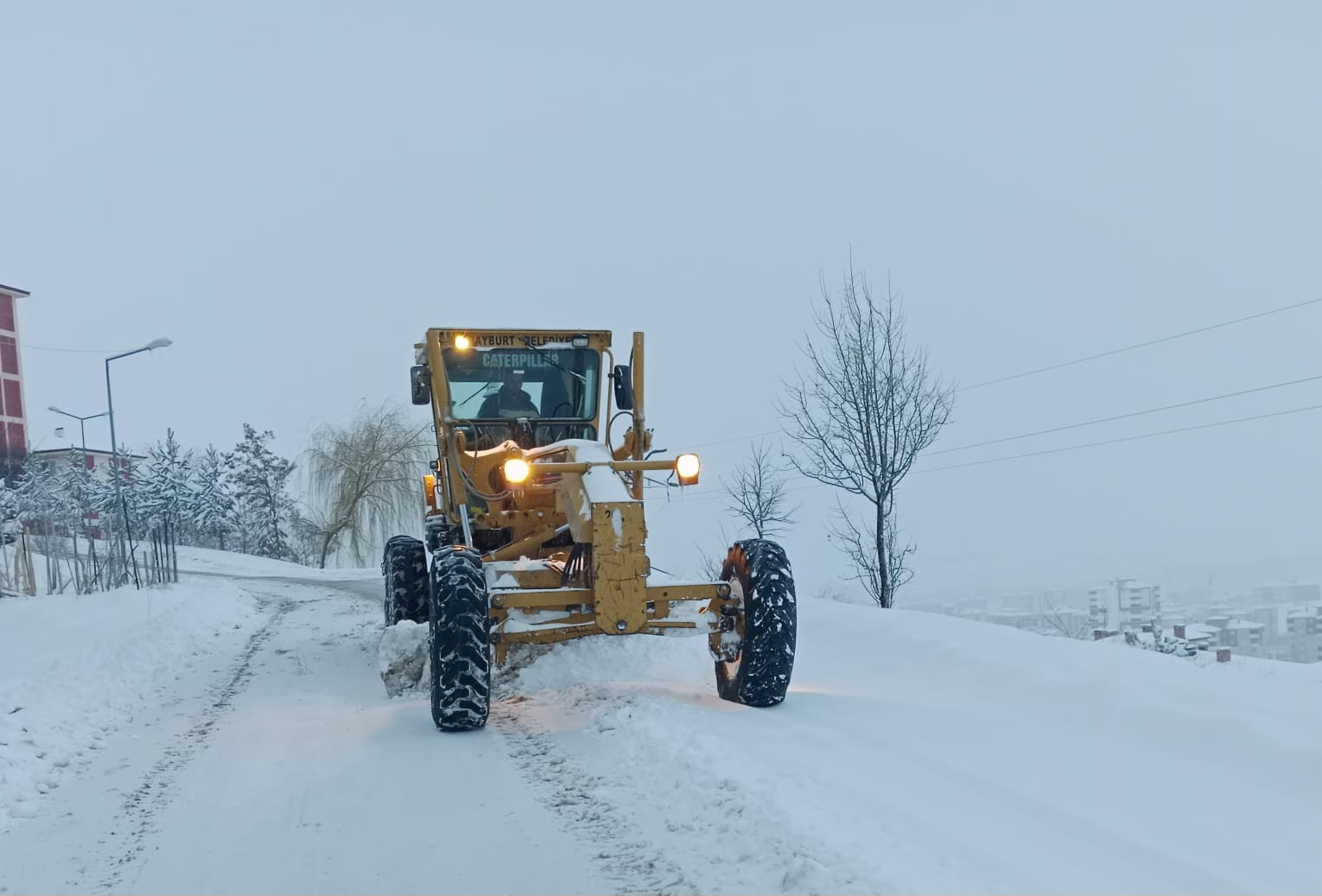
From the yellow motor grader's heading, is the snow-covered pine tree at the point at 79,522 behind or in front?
behind

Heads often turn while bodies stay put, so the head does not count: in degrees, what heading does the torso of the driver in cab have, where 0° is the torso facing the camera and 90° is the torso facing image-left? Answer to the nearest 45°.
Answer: approximately 0°

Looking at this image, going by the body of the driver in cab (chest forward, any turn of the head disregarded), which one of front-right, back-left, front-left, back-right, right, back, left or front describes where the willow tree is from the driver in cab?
back

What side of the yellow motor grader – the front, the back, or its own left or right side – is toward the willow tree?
back

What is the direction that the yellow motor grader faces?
toward the camera

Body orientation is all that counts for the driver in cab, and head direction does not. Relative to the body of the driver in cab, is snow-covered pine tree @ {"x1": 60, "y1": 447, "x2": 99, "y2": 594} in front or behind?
behind

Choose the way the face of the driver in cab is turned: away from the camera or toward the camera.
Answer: toward the camera
